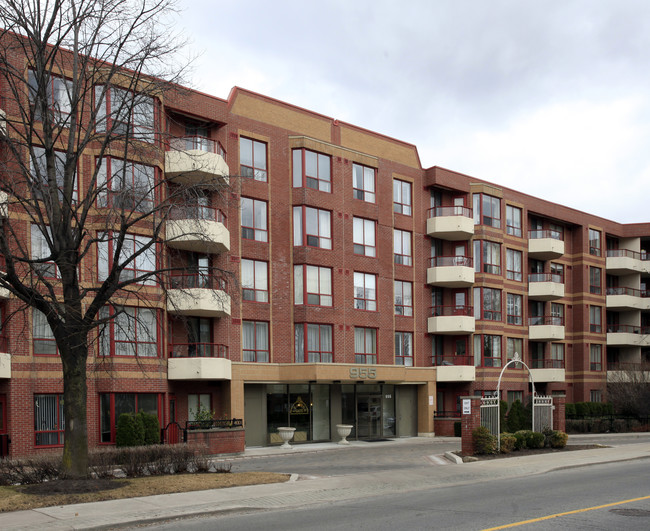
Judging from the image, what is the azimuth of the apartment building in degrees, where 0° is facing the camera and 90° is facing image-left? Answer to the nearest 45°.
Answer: approximately 315°

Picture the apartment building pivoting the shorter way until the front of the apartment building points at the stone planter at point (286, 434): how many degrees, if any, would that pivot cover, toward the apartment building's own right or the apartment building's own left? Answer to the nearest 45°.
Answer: approximately 45° to the apartment building's own right
